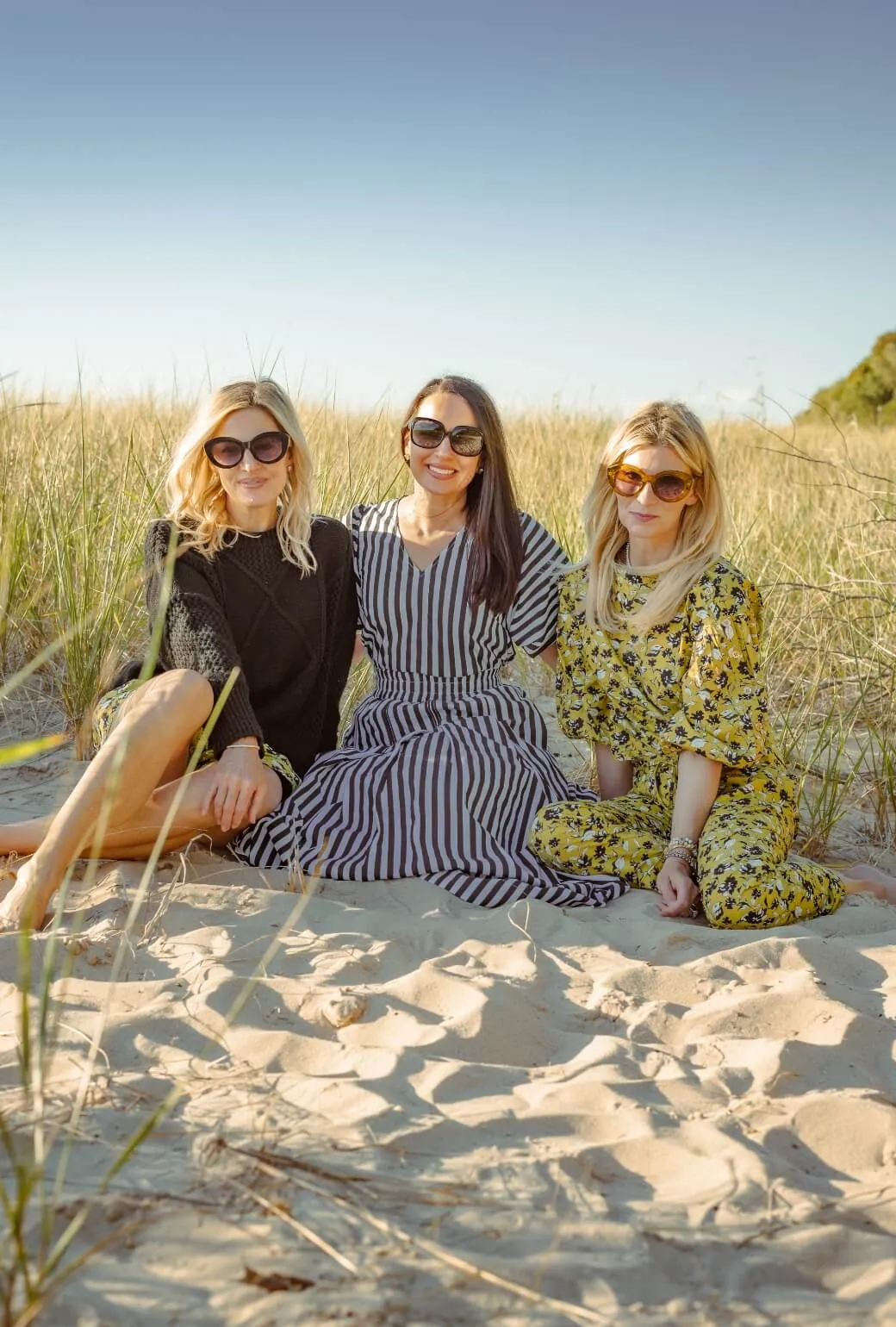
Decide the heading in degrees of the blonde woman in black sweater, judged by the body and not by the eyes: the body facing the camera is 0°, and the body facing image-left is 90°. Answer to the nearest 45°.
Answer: approximately 0°

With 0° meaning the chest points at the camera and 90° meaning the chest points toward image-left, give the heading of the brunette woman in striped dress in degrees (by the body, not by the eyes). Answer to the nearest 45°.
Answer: approximately 0°

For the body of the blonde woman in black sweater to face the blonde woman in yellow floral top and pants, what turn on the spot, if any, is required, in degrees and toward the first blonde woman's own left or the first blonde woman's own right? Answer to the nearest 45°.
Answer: approximately 90° to the first blonde woman's own left

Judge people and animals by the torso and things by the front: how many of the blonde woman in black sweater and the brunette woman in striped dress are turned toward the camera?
2
